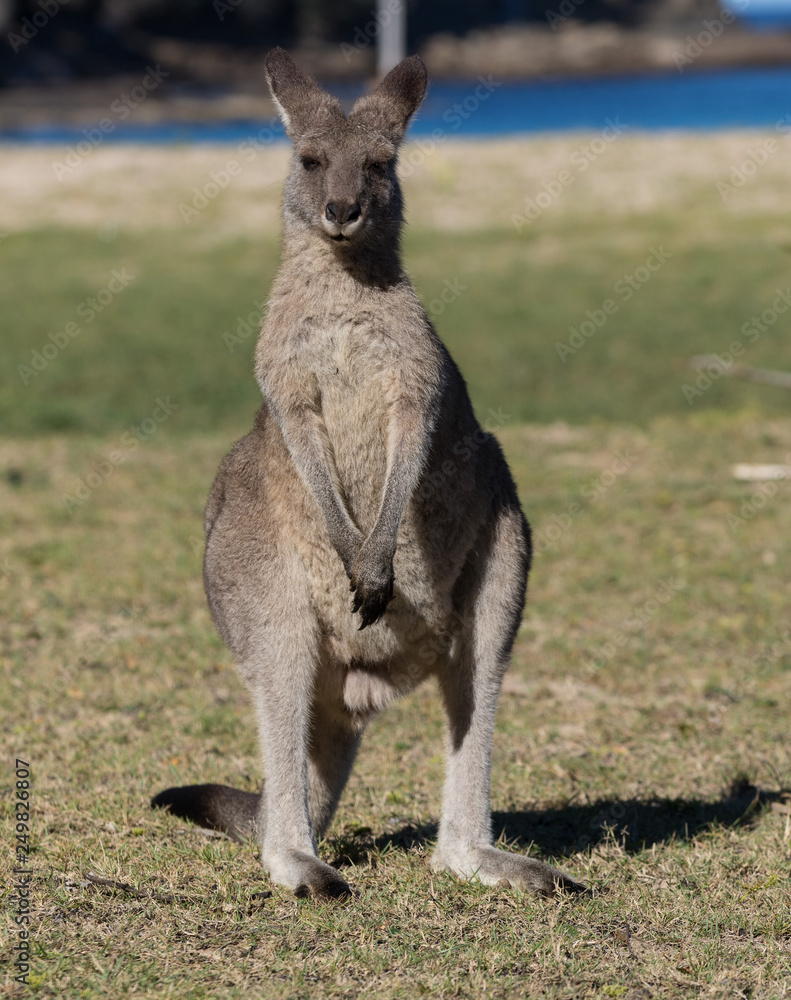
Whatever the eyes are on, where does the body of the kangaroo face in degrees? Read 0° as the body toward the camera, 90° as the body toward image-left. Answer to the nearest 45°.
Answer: approximately 0°
